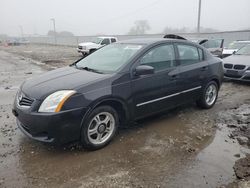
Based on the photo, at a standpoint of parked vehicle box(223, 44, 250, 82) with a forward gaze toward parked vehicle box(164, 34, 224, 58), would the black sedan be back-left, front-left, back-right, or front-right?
back-left

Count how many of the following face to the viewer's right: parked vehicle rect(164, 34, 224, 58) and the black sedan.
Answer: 0

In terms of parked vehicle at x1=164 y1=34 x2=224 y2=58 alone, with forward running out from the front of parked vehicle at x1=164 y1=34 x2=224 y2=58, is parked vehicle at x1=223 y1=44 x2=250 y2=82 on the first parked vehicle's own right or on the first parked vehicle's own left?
on the first parked vehicle's own left

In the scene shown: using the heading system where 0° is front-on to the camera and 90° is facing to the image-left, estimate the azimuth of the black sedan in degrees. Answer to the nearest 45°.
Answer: approximately 45°

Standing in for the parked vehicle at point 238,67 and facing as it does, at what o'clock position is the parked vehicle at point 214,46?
the parked vehicle at point 214,46 is roughly at 4 o'clock from the parked vehicle at point 238,67.

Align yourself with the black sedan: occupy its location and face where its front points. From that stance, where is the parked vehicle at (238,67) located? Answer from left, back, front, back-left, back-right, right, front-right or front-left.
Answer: back

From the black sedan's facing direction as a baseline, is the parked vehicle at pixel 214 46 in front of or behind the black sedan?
behind

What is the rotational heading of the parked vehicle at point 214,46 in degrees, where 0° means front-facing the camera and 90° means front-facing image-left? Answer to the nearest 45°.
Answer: approximately 45°

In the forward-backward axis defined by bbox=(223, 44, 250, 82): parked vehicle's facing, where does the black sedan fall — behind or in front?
in front

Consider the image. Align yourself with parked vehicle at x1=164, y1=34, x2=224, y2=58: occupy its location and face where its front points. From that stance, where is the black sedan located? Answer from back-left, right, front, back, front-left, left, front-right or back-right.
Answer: front-left

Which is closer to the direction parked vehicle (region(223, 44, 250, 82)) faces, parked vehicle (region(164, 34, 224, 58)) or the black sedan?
the black sedan
